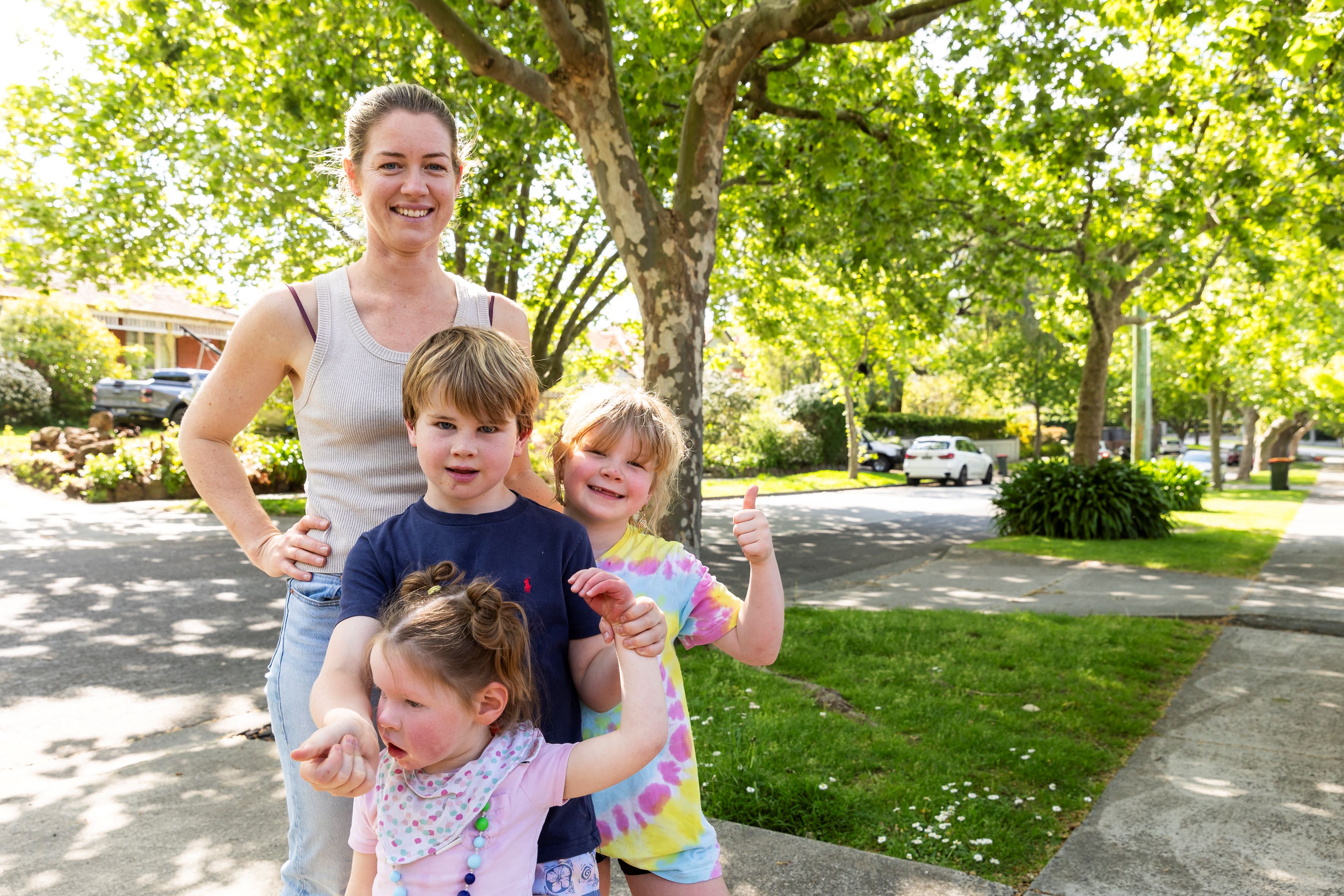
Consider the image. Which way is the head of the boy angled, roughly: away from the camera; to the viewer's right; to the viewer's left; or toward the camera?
toward the camera

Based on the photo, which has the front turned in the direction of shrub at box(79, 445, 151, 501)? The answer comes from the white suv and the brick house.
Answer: the brick house

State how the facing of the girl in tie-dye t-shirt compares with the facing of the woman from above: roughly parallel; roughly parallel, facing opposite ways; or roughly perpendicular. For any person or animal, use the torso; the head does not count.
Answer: roughly parallel

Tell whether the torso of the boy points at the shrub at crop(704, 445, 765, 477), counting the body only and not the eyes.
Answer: no

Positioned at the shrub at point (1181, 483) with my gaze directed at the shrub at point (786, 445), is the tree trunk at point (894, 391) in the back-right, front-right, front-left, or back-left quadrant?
front-right

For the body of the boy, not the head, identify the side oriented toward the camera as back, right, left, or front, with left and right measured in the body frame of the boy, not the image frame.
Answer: front

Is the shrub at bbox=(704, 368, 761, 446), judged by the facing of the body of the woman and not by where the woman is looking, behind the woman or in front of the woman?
behind

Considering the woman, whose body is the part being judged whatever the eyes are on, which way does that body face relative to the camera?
toward the camera

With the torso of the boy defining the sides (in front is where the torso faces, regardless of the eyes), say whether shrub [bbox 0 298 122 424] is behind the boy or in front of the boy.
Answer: behind

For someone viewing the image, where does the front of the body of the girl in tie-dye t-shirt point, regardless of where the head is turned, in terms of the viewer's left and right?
facing the viewer

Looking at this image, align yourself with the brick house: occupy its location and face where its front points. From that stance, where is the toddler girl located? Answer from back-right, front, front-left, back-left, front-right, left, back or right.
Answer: front

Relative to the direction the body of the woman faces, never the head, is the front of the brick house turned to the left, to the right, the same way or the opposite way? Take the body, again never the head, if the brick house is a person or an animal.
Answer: the same way

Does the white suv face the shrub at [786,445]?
no

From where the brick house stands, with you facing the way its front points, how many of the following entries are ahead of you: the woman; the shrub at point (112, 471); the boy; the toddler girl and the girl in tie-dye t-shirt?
5

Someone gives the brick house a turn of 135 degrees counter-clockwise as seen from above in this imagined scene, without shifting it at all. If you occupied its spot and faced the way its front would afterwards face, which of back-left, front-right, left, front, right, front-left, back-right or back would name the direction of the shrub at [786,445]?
right
